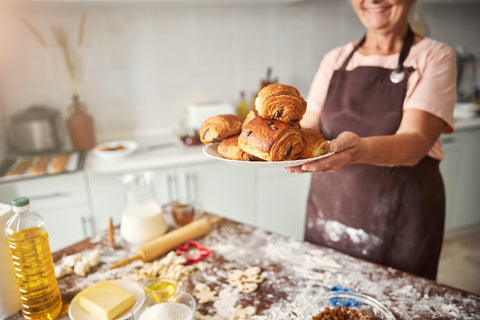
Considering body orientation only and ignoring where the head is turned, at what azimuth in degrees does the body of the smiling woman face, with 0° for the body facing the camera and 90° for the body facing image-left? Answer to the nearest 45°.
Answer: approximately 45°

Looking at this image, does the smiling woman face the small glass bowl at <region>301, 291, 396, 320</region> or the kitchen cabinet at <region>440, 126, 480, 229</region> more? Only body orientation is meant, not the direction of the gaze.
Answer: the small glass bowl

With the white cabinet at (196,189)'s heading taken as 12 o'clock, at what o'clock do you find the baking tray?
The baking tray is roughly at 3 o'clock from the white cabinet.

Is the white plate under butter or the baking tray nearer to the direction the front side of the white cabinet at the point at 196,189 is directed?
the white plate under butter

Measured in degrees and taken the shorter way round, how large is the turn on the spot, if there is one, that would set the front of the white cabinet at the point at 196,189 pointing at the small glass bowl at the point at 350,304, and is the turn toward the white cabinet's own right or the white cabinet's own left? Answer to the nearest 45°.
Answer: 0° — it already faces it

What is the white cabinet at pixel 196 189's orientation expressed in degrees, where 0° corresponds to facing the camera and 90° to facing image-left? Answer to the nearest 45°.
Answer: approximately 0°
